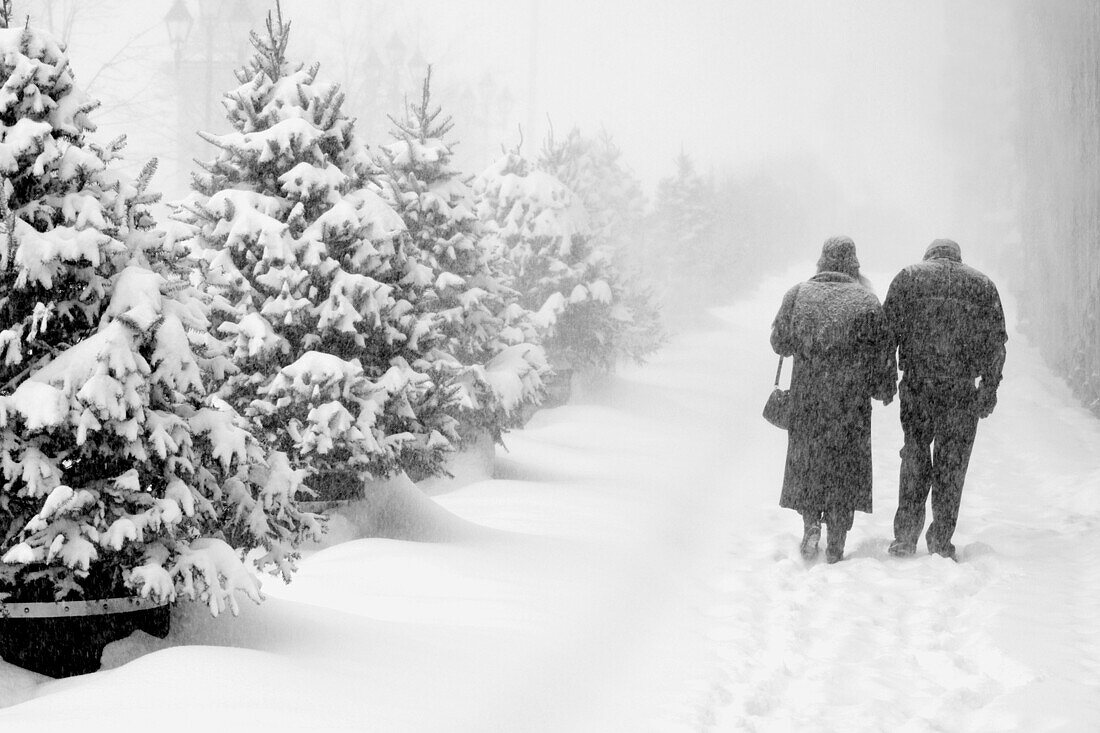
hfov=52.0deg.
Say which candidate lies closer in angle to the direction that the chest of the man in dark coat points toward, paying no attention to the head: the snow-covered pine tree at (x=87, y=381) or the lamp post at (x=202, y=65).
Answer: the lamp post

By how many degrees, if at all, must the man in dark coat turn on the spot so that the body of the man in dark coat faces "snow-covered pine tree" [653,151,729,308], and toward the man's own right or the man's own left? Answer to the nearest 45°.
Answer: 0° — they already face it

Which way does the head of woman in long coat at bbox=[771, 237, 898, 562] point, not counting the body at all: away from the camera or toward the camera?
away from the camera

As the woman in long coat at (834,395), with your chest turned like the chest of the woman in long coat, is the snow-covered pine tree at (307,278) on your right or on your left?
on your left

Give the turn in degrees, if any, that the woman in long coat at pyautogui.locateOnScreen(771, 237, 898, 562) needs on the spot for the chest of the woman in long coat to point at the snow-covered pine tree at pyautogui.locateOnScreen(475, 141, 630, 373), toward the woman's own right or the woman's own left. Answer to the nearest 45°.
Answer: approximately 45° to the woman's own left

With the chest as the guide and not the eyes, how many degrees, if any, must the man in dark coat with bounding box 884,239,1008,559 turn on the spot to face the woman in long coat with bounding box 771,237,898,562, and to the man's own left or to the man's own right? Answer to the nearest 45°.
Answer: approximately 90° to the man's own left

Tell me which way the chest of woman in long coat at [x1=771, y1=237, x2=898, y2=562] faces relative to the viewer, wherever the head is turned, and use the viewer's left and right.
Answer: facing away from the viewer

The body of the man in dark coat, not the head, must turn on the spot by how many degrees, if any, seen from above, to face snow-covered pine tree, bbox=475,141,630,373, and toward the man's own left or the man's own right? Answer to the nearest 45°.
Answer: approximately 45° to the man's own left

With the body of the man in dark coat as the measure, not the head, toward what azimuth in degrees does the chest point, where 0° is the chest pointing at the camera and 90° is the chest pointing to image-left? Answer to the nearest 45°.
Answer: approximately 180°

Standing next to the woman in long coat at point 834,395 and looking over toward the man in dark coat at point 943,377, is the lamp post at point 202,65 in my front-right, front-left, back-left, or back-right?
back-left

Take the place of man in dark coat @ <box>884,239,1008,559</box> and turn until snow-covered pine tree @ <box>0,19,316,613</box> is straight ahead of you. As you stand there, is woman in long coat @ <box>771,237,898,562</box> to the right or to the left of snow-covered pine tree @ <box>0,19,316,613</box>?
right

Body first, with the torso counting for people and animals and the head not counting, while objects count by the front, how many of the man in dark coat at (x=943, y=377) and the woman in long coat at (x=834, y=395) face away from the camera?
2

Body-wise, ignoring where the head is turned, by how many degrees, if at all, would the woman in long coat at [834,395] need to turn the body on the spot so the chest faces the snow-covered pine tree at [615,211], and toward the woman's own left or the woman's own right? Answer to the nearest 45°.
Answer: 0° — they already face it

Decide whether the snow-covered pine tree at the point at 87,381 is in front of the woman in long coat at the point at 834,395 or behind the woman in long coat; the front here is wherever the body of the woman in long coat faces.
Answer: behind
